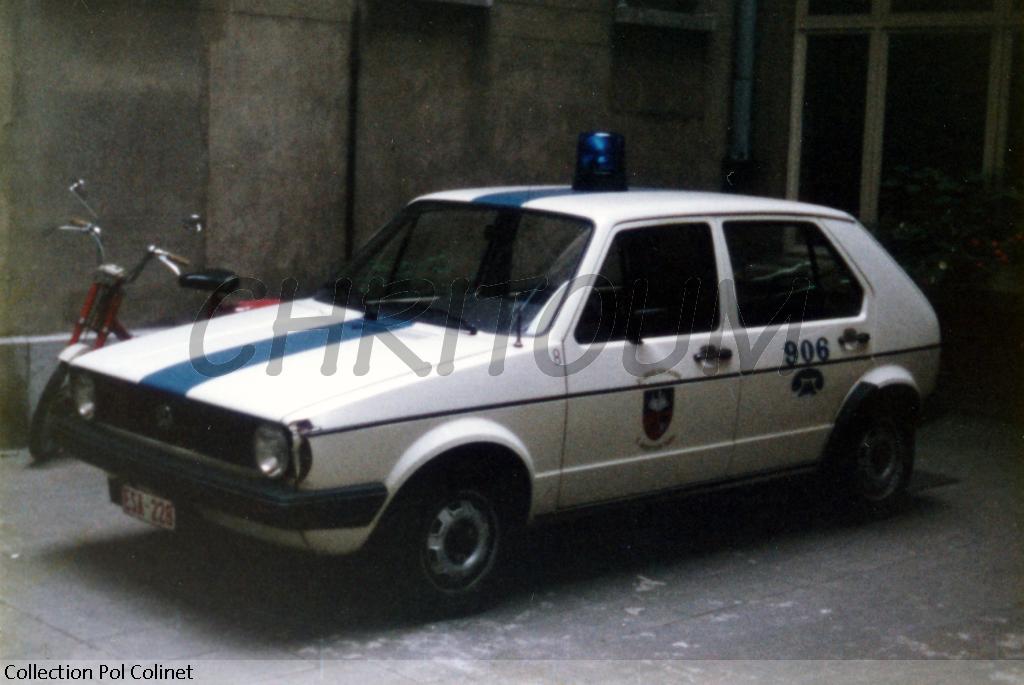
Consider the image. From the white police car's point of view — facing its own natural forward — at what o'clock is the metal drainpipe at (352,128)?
The metal drainpipe is roughly at 4 o'clock from the white police car.

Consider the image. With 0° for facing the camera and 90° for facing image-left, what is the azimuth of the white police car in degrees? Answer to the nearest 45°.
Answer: approximately 45°

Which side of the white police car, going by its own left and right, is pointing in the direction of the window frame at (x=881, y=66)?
back

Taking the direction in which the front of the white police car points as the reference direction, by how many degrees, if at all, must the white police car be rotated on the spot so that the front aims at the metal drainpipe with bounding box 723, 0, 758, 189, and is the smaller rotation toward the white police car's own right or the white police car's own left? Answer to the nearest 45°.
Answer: approximately 135° to the white police car's own right
